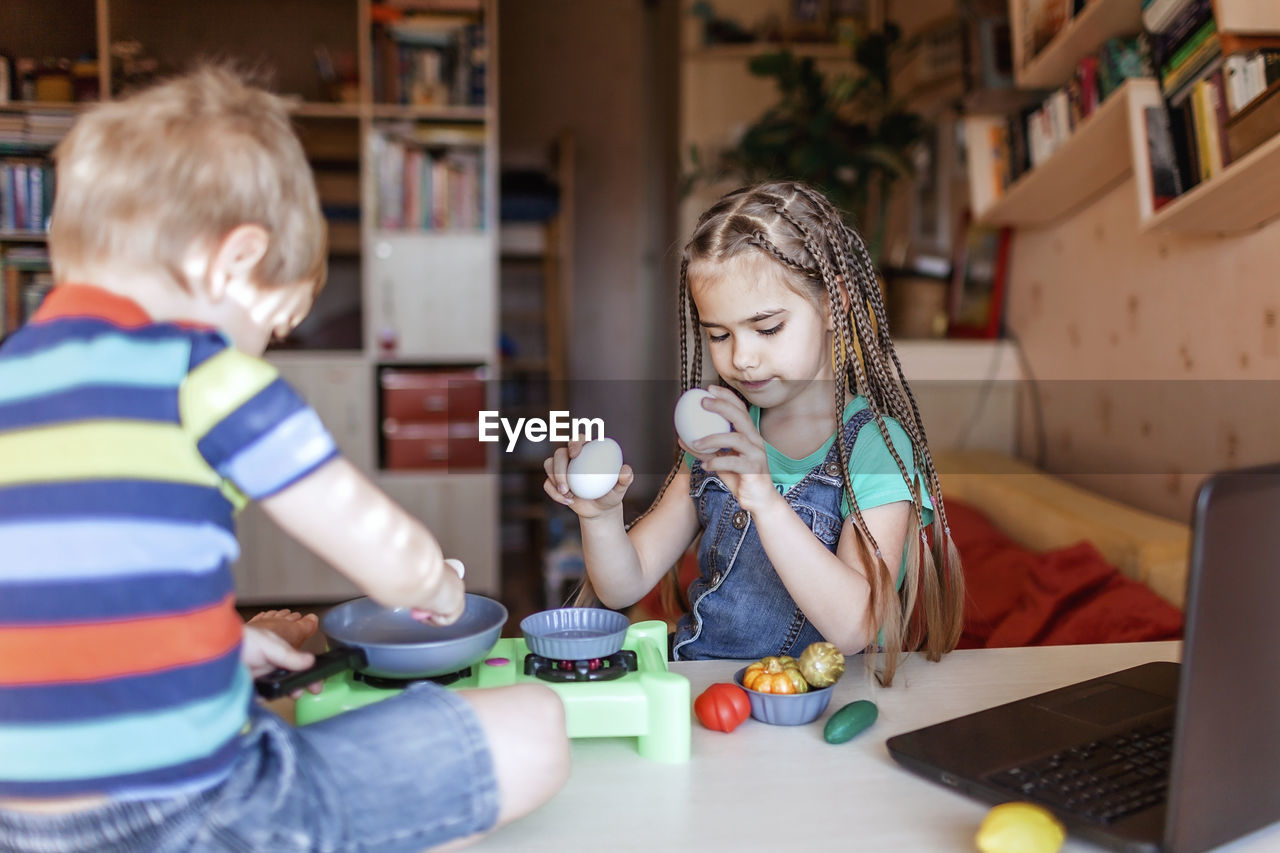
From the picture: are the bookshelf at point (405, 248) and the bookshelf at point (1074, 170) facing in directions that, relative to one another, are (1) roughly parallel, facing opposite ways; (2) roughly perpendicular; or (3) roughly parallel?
roughly perpendicular

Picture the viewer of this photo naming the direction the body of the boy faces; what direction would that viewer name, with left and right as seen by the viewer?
facing away from the viewer and to the right of the viewer

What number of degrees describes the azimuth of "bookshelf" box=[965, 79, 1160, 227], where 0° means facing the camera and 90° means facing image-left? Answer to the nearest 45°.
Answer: approximately 45°

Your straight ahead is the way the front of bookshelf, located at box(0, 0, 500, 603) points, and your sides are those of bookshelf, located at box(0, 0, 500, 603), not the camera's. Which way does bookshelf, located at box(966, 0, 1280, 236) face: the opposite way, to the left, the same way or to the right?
to the right

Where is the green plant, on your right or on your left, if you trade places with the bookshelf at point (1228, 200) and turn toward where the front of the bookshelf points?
on your right

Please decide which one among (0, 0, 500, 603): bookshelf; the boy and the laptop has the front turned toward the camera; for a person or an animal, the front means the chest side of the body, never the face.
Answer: the bookshelf

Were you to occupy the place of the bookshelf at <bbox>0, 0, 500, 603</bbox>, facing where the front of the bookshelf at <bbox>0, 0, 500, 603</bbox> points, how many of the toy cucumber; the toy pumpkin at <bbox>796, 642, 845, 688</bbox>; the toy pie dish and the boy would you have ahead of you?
4

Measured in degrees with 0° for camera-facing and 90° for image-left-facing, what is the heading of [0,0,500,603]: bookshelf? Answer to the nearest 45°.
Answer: approximately 0°

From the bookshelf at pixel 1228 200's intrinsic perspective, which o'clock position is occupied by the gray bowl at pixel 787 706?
The gray bowl is roughly at 11 o'clock from the bookshelf.

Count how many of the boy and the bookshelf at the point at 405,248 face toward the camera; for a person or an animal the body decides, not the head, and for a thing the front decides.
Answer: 1

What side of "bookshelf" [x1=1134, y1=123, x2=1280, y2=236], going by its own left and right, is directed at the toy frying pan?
front

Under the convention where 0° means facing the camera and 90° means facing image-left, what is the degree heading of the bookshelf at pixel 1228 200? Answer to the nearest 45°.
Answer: approximately 45°

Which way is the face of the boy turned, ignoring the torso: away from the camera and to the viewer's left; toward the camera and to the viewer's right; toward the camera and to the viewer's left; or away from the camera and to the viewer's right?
away from the camera and to the viewer's right
